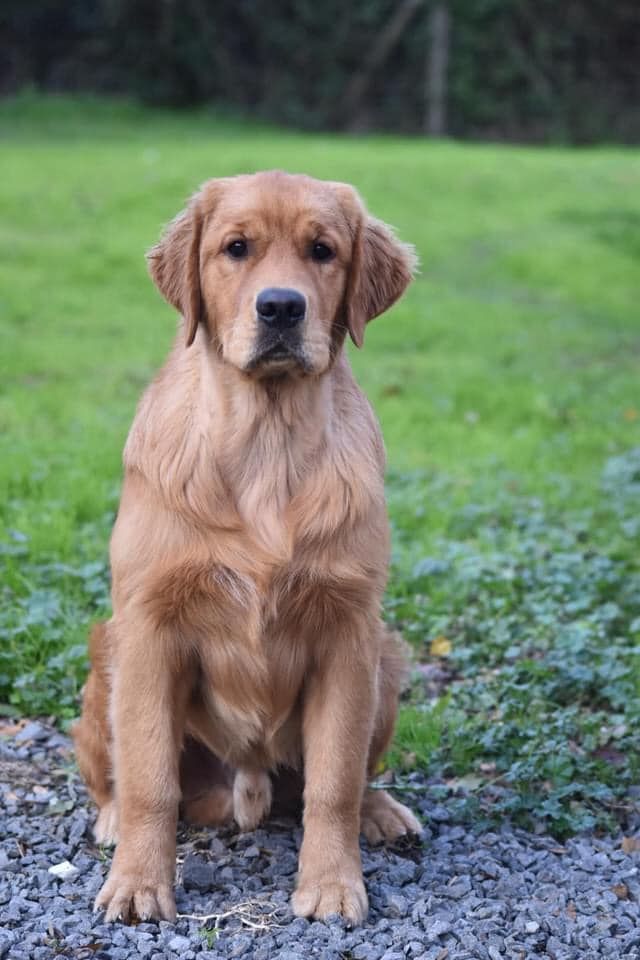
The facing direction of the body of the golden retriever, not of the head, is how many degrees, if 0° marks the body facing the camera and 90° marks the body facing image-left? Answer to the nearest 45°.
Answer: approximately 0°

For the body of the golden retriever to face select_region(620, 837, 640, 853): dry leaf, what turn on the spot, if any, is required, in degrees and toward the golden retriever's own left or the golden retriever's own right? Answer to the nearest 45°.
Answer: approximately 90° to the golden retriever's own left

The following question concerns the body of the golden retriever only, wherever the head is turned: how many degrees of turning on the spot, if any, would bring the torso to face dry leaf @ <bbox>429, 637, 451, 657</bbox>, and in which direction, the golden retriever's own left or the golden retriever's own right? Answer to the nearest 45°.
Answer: approximately 135° to the golden retriever's own left
